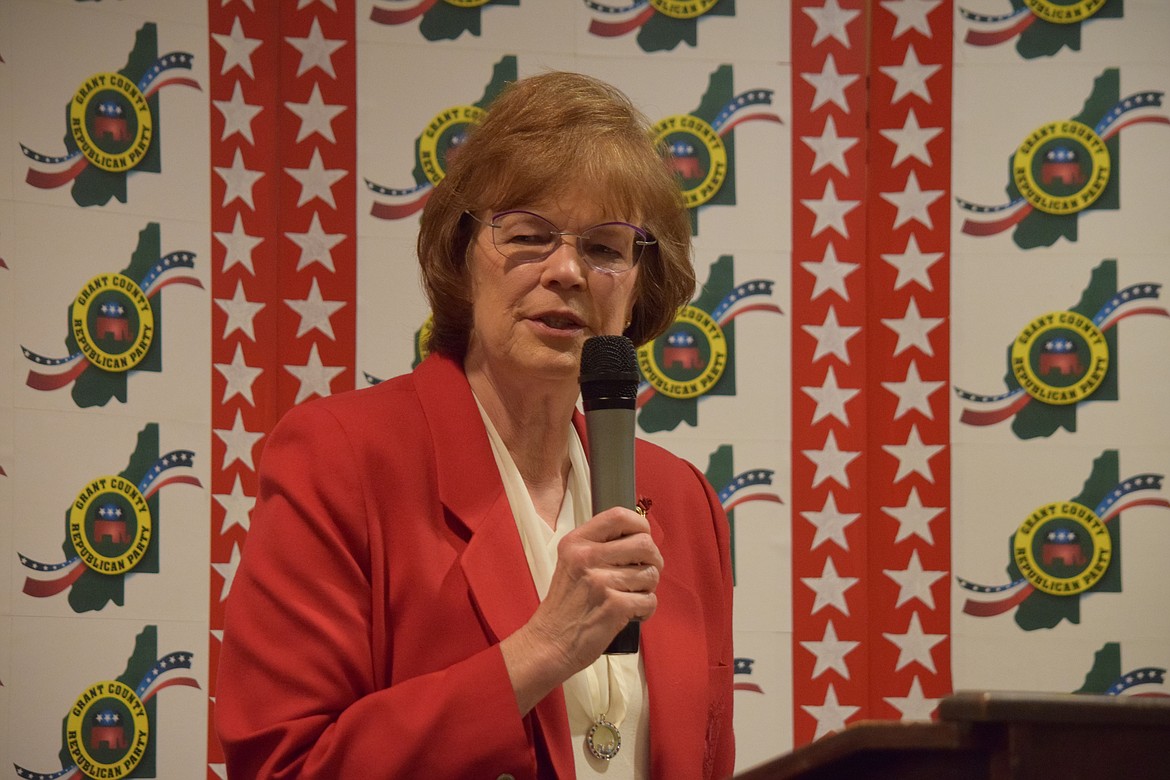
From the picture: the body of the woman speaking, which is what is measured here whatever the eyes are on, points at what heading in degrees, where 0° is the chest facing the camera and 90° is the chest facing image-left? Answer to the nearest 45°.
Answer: approximately 315°
